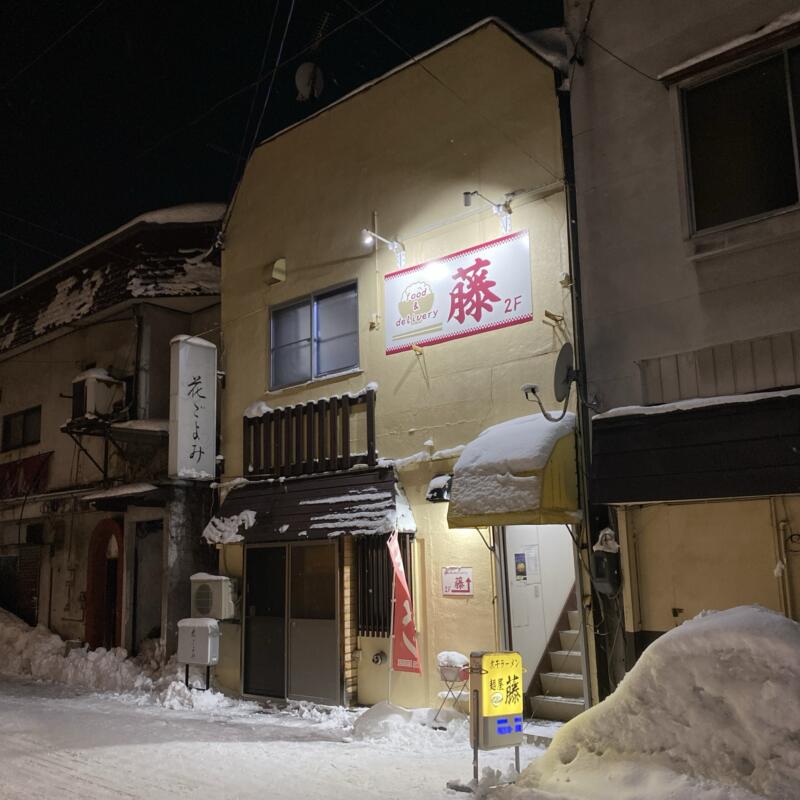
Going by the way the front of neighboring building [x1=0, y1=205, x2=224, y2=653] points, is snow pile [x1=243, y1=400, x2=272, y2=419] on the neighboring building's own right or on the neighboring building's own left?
on the neighboring building's own left

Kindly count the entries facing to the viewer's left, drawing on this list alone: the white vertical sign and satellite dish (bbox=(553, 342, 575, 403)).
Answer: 1

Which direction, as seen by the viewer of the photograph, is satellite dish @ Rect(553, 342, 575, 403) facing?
facing to the left of the viewer

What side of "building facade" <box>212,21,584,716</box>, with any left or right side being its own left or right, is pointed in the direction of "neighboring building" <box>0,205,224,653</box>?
right

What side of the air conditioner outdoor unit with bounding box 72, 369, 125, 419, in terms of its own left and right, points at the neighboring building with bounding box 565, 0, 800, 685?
left

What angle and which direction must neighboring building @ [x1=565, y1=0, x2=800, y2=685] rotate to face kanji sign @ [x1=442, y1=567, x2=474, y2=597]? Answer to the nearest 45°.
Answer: approximately 90° to its right

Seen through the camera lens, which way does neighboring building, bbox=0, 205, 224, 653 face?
facing the viewer and to the left of the viewer
